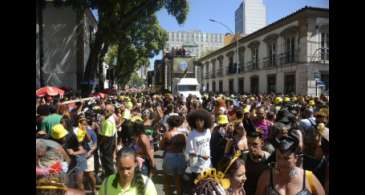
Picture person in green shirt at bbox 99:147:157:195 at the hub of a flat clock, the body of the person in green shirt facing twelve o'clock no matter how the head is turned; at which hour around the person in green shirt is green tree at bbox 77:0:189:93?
The green tree is roughly at 6 o'clock from the person in green shirt.

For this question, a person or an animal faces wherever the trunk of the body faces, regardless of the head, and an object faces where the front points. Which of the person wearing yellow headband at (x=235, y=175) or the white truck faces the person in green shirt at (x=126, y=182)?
the white truck

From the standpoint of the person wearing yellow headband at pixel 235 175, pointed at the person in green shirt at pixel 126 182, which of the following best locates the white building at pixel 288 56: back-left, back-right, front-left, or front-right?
back-right

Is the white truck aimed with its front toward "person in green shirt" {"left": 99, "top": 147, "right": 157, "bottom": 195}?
yes

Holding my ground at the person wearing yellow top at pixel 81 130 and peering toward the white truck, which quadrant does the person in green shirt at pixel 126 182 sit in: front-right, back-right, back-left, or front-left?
back-right

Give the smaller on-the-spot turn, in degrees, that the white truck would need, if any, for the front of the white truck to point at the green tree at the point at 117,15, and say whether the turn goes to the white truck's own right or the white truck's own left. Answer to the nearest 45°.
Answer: approximately 45° to the white truck's own right

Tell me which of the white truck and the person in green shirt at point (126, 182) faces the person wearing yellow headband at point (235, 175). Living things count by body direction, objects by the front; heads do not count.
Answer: the white truck

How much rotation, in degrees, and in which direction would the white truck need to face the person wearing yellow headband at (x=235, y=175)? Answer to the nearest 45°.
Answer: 0° — it already faces them

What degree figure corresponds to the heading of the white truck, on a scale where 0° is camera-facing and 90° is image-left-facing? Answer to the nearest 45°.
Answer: approximately 0°

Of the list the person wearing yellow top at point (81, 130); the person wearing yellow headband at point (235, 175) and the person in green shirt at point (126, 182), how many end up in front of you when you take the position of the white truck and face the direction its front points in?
3

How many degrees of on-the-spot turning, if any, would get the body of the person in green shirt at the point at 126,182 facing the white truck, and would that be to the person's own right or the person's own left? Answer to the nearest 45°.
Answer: approximately 180°

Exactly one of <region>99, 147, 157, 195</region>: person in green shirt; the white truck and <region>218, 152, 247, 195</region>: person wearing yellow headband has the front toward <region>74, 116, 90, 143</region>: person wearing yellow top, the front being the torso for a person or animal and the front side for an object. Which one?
the white truck
